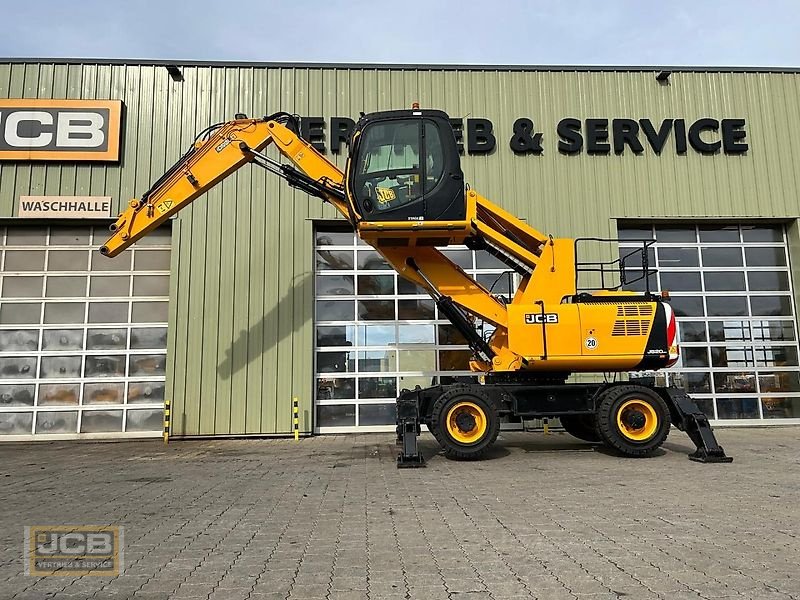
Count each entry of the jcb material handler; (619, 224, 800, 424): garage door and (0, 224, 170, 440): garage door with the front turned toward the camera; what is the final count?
2

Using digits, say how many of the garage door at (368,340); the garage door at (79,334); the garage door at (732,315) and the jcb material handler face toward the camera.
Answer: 3

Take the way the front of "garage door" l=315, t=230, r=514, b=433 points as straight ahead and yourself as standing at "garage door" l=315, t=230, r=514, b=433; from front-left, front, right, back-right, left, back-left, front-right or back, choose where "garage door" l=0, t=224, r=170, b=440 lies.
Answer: right

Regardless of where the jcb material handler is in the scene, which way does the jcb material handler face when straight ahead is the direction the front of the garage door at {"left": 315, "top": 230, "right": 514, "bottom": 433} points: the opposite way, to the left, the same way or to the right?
to the right

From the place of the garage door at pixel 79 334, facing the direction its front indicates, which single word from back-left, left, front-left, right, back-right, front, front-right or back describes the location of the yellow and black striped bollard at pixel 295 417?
front-left

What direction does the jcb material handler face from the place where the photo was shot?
facing to the left of the viewer

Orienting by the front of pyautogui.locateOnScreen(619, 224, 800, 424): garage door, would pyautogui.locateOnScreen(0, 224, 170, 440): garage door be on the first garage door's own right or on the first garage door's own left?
on the first garage door's own right

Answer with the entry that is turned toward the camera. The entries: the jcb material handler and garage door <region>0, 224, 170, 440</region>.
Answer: the garage door

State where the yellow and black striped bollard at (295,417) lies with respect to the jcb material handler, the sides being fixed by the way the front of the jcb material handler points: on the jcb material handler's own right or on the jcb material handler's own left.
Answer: on the jcb material handler's own right

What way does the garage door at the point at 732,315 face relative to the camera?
toward the camera

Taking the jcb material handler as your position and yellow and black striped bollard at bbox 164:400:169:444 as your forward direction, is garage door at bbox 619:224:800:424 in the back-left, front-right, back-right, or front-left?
back-right

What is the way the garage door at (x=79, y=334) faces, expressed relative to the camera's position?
facing the viewer

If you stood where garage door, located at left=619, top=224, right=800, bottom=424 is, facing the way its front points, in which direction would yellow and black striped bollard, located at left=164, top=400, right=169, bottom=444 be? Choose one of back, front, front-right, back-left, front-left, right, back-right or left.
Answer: front-right

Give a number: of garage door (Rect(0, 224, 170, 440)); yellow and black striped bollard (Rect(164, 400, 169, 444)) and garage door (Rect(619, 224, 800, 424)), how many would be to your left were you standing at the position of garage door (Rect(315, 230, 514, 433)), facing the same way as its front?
1

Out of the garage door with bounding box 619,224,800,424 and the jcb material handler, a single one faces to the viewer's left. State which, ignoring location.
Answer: the jcb material handler
